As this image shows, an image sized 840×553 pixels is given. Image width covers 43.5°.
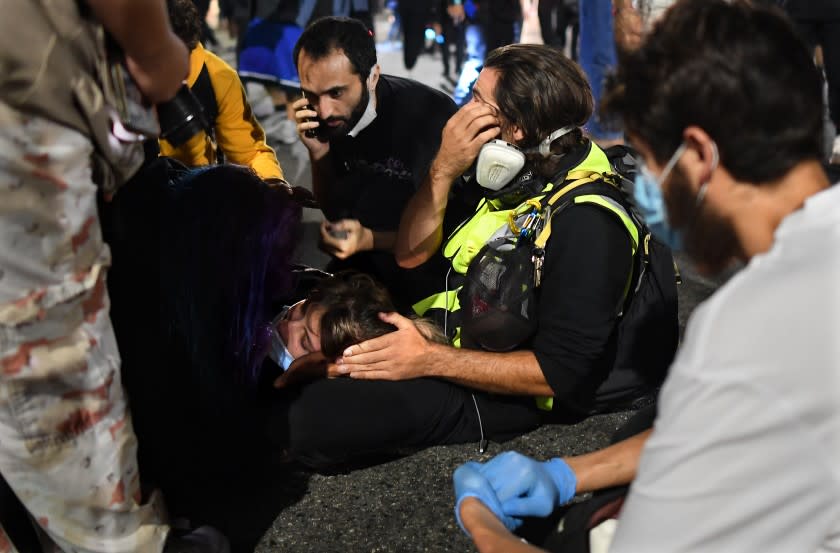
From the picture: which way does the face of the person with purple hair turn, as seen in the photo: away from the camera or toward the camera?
away from the camera

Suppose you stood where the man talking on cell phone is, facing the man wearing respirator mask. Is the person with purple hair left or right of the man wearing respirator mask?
right

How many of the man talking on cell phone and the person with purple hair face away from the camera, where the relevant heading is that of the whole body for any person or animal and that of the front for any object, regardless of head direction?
1

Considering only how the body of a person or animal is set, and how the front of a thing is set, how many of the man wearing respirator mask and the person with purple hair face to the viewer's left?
1

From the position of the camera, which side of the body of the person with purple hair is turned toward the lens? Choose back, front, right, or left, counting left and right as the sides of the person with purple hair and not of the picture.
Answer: back

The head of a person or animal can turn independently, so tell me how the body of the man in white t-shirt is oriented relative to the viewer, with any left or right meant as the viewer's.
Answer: facing away from the viewer and to the left of the viewer

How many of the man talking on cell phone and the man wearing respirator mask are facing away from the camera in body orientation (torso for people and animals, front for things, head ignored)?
0

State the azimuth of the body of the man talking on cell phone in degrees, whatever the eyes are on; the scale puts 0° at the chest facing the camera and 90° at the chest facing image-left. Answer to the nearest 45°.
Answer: approximately 45°

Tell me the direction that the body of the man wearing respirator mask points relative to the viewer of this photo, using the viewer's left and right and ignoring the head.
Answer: facing to the left of the viewer

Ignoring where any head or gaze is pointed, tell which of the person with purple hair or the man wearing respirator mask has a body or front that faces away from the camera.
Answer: the person with purple hair

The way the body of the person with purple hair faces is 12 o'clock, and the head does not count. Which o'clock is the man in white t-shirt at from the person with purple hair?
The man in white t-shirt is roughly at 5 o'clock from the person with purple hair.

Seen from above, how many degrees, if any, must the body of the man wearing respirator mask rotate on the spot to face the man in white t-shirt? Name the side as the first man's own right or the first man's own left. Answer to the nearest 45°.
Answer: approximately 90° to the first man's own left

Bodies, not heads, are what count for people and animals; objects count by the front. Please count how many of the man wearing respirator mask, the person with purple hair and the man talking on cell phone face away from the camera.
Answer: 1

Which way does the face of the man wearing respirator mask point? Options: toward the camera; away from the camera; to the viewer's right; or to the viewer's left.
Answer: to the viewer's left

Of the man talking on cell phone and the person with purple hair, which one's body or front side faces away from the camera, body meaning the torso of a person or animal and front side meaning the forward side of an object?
the person with purple hair

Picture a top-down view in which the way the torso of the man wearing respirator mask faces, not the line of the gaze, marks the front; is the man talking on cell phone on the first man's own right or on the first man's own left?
on the first man's own right

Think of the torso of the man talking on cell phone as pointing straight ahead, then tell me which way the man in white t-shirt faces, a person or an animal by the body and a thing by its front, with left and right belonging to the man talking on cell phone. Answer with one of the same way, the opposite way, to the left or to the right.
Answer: to the right
